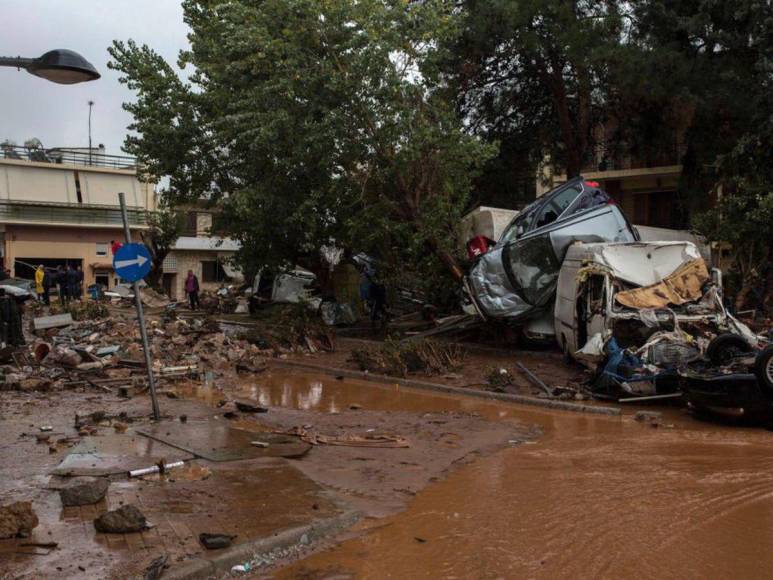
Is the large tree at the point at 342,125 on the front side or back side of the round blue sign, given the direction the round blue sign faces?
on the back side

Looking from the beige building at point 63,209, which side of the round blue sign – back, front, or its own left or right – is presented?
back

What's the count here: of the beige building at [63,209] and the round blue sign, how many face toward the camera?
2

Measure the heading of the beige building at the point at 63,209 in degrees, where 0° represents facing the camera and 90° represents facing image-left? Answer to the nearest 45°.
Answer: approximately 0°

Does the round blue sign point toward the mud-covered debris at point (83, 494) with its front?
yes

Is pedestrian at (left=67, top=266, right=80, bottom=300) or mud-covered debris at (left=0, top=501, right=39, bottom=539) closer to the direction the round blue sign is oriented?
the mud-covered debris

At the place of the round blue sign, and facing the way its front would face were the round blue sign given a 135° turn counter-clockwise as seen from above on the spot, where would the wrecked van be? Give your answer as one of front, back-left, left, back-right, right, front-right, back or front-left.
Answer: front-right

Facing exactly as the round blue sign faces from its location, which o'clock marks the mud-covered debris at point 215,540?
The mud-covered debris is roughly at 12 o'clock from the round blue sign.

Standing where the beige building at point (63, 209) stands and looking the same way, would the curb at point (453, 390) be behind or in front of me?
in front

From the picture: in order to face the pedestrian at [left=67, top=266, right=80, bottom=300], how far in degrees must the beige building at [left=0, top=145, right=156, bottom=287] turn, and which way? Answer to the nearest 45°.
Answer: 0° — it already faces them

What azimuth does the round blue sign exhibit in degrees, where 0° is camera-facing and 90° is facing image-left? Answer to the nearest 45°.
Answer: approximately 0°
